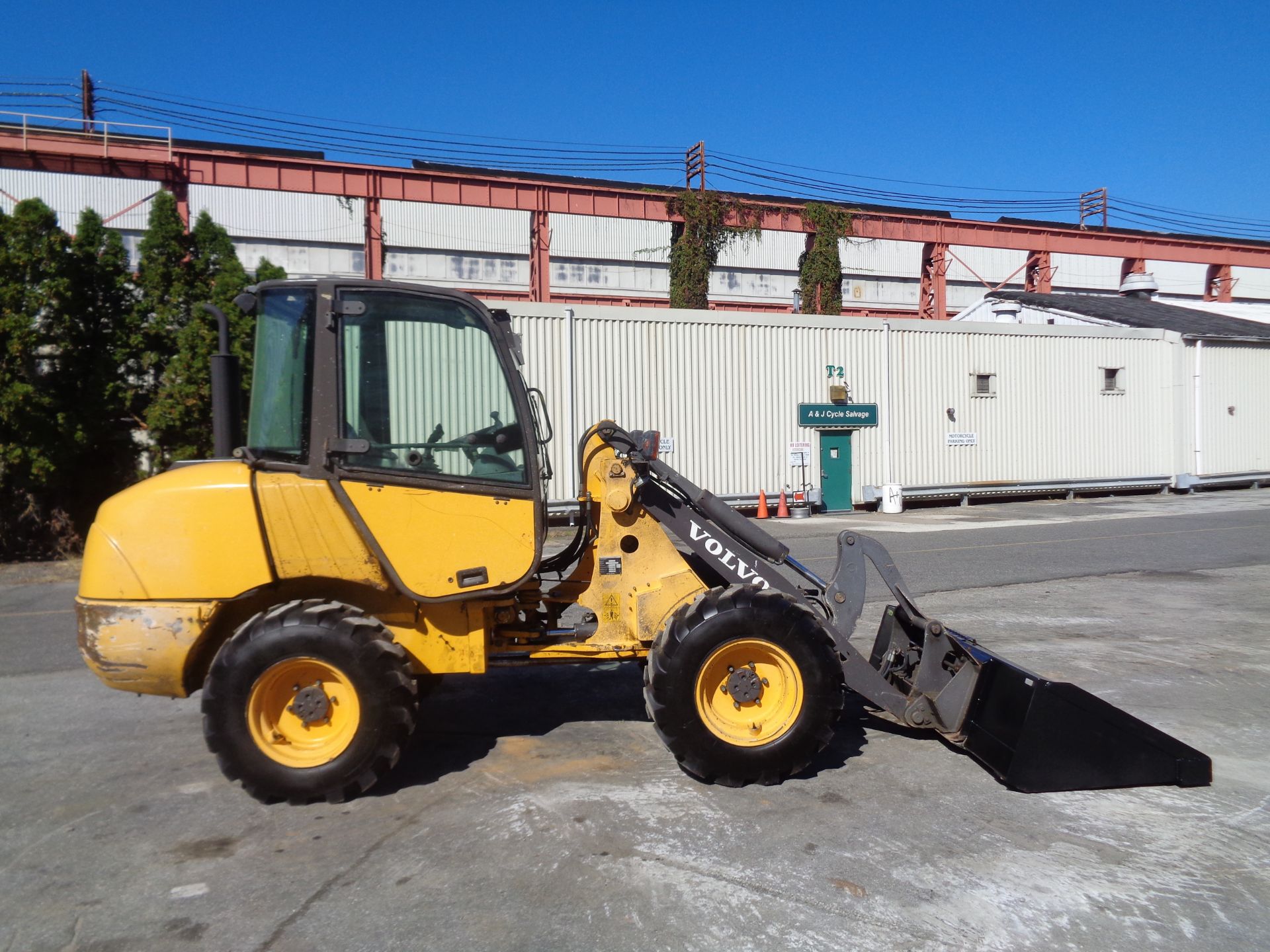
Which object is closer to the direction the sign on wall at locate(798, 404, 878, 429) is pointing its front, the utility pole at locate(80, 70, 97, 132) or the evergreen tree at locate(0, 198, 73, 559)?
the evergreen tree

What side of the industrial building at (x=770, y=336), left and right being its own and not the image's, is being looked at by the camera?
front

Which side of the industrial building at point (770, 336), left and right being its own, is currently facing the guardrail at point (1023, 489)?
left

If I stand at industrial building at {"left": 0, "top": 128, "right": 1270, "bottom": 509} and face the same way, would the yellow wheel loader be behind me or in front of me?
in front

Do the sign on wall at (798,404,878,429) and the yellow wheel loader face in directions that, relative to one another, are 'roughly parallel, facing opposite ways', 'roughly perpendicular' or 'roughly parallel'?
roughly perpendicular

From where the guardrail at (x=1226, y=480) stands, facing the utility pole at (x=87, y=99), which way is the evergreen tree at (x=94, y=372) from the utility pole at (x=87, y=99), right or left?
left

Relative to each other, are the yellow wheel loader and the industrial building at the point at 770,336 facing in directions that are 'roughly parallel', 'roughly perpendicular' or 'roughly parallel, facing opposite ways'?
roughly perpendicular

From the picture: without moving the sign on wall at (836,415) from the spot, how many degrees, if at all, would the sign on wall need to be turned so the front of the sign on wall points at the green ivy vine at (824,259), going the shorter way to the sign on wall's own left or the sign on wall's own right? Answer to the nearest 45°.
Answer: approximately 180°

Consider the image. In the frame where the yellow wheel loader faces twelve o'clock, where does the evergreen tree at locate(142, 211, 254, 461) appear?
The evergreen tree is roughly at 8 o'clock from the yellow wheel loader.

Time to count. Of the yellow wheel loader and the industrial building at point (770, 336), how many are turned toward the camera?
1

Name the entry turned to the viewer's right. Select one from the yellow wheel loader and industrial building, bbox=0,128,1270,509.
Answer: the yellow wheel loader

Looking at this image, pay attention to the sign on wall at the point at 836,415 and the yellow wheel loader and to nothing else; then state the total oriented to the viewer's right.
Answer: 1

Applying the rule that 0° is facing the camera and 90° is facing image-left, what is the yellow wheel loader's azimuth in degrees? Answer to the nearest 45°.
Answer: approximately 270°

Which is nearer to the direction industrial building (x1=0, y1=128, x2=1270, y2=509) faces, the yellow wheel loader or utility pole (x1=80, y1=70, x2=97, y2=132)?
the yellow wheel loader
